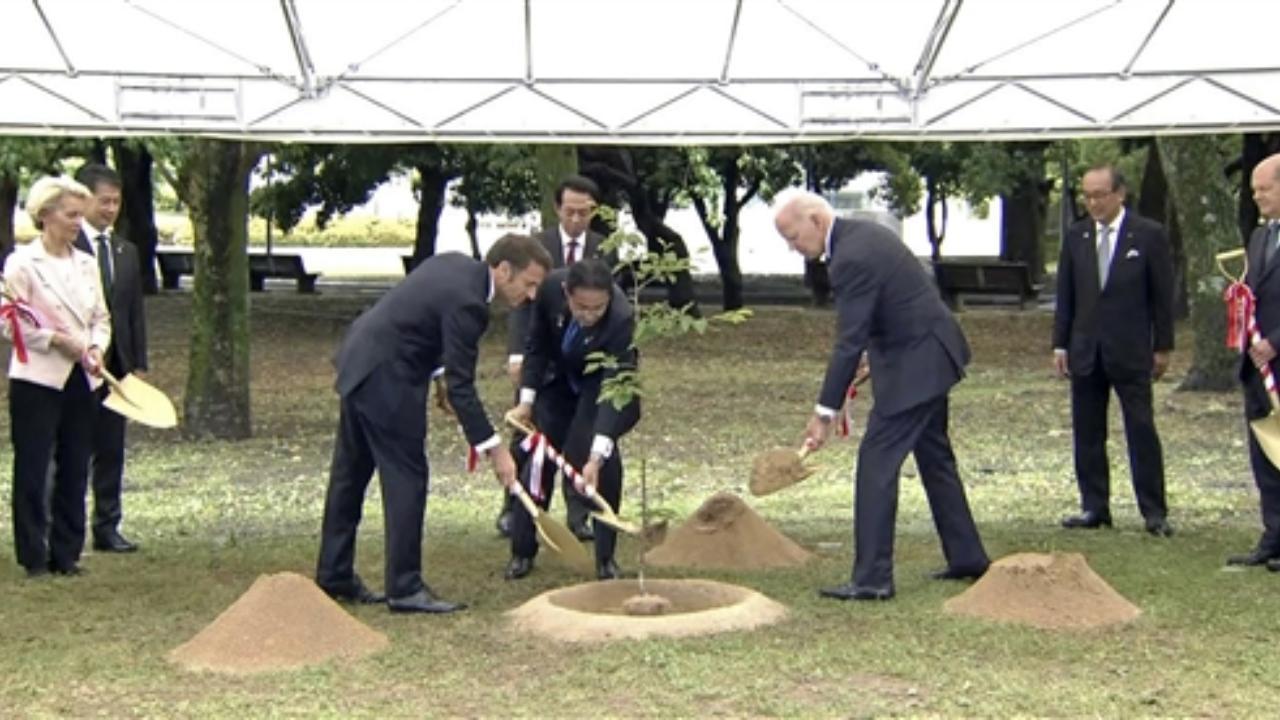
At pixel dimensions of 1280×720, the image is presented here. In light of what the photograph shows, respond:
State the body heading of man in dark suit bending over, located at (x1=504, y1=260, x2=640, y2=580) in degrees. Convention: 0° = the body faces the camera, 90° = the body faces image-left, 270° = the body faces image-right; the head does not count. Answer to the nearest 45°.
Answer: approximately 0°

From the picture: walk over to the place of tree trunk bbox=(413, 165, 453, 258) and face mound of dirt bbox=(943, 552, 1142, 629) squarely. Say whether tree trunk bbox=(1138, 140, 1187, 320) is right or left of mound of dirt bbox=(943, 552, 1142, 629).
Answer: left

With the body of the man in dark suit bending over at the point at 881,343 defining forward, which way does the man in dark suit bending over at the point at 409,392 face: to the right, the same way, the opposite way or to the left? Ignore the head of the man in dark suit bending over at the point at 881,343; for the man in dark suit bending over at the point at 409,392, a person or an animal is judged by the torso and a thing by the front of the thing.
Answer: the opposite way

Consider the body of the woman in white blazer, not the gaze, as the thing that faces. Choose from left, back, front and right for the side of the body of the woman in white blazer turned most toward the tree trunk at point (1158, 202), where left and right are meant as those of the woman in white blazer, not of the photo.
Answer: left

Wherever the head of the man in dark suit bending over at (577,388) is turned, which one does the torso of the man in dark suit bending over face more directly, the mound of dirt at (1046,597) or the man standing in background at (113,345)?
the mound of dirt

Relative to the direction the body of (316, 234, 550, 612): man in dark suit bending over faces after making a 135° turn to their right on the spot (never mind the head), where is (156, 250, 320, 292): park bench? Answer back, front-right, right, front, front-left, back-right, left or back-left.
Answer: back-right

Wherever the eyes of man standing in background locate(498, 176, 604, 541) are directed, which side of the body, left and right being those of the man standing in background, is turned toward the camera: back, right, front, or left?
front

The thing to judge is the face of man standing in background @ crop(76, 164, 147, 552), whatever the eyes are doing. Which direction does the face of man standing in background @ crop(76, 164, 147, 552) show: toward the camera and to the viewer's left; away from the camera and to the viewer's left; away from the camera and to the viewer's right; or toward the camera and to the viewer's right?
toward the camera and to the viewer's right

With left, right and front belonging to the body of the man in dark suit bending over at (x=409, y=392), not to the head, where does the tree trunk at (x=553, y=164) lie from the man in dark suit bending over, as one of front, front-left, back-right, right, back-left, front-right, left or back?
left

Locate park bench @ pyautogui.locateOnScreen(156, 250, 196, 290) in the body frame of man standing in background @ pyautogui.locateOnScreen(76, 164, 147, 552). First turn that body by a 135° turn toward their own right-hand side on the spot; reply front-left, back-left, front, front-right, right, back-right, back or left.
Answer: right

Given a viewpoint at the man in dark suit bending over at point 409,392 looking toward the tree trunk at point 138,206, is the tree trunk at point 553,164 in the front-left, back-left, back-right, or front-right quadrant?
front-right

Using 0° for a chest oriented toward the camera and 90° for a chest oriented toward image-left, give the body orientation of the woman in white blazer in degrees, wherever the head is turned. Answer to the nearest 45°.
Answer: approximately 315°

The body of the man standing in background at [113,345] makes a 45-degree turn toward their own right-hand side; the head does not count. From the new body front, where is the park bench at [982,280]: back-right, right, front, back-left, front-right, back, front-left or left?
back-left
